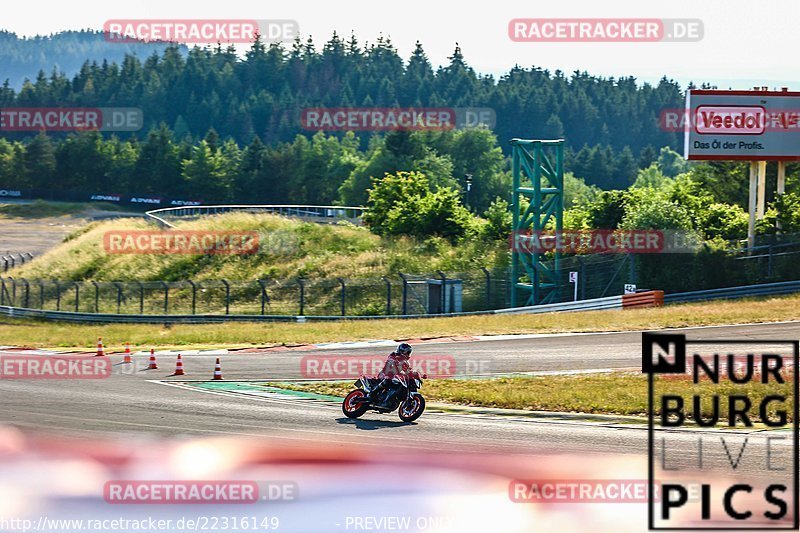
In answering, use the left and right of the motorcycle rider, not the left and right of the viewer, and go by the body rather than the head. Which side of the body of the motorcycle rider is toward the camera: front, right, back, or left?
right

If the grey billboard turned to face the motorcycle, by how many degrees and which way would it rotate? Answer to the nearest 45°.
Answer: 0° — it already faces it

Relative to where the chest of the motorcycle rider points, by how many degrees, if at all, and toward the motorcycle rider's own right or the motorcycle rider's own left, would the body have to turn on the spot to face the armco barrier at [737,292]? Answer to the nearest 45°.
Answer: approximately 45° to the motorcycle rider's own left

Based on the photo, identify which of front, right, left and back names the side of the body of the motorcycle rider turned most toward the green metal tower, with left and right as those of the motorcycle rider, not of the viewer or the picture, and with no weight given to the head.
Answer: left

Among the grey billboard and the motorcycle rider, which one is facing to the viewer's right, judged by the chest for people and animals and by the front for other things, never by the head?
the motorcycle rider

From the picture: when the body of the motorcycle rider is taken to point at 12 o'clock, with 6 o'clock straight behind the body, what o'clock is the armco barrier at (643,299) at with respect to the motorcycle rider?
The armco barrier is roughly at 10 o'clock from the motorcycle rider.

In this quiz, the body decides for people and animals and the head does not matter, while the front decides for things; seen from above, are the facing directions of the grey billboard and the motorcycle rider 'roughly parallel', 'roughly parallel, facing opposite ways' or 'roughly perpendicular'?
roughly perpendicular

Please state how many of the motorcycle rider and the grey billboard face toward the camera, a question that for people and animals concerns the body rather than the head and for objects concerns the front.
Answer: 1

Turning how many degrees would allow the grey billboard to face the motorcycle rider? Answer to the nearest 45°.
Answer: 0° — it already faces them

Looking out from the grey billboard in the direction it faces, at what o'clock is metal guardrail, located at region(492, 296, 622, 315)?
The metal guardrail is roughly at 2 o'clock from the grey billboard.

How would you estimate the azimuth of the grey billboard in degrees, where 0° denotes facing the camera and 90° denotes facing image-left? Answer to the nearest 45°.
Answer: approximately 0°
